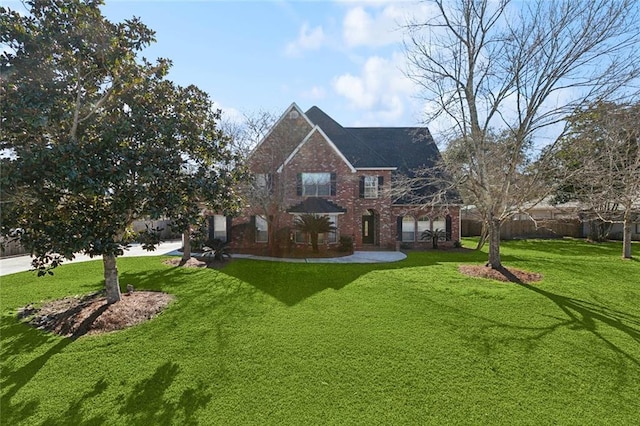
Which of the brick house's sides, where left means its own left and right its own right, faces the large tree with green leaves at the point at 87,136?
front

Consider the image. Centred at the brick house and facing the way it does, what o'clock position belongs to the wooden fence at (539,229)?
The wooden fence is roughly at 8 o'clock from the brick house.

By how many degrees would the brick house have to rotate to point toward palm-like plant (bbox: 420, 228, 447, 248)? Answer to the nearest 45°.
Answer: approximately 90° to its left

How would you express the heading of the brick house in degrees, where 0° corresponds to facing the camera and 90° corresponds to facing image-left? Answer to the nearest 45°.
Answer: approximately 0°

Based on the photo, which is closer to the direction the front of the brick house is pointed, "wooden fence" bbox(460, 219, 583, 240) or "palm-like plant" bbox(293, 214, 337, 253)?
the palm-like plant

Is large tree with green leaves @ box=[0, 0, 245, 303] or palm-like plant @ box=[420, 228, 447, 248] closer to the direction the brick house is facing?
the large tree with green leaves
